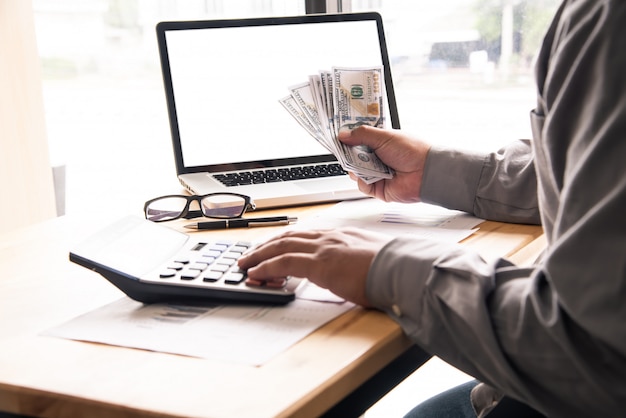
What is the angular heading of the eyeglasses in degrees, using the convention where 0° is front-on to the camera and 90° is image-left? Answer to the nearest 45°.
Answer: approximately 0°
